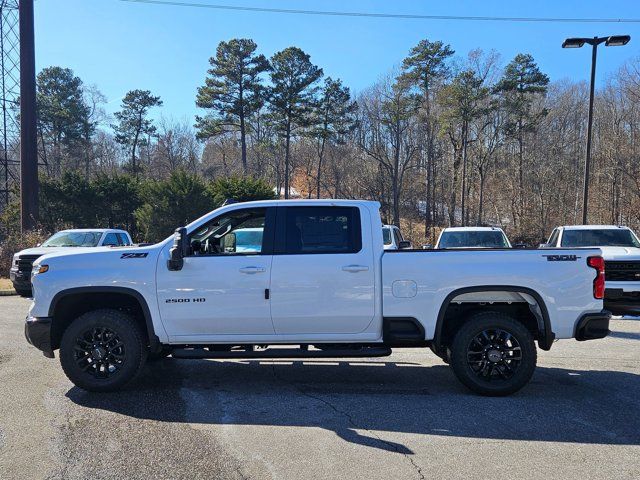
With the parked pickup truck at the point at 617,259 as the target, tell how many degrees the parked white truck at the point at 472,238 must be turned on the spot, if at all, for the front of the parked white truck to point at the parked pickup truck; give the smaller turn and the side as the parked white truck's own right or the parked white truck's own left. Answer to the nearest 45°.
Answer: approximately 45° to the parked white truck's own left

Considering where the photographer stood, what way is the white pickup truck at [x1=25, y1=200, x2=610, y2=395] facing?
facing to the left of the viewer

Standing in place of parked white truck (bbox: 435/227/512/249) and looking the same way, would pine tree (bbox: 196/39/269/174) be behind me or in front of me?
behind

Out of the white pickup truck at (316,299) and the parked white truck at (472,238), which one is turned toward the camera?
the parked white truck

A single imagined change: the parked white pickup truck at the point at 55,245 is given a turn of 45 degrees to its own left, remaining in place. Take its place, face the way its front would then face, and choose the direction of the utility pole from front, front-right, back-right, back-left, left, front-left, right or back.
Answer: back

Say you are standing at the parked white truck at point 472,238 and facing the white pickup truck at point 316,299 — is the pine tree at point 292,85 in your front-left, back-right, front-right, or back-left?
back-right

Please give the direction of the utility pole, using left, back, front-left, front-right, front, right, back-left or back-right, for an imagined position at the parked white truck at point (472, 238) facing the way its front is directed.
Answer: right

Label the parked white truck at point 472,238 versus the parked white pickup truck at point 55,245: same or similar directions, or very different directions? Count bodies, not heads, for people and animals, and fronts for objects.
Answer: same or similar directions

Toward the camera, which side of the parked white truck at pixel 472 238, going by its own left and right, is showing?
front

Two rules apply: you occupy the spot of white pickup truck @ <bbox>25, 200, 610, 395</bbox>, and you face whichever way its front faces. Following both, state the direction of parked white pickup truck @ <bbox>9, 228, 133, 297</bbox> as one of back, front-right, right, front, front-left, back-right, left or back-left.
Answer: front-right

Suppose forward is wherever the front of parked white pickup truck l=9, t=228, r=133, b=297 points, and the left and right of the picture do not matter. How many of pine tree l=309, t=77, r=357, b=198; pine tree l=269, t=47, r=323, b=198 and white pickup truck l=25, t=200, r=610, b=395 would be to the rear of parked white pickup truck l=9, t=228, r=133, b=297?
2

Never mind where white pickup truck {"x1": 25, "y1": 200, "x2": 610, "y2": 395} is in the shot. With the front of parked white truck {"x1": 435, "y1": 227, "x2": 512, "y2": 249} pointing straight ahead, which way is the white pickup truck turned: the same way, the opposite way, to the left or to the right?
to the right

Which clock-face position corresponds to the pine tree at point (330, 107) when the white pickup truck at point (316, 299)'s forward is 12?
The pine tree is roughly at 3 o'clock from the white pickup truck.

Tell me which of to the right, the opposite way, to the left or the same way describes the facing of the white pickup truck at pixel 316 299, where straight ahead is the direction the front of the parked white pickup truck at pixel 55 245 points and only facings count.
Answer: to the right

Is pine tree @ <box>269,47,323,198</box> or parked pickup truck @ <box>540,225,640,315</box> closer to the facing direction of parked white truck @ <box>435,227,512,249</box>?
the parked pickup truck

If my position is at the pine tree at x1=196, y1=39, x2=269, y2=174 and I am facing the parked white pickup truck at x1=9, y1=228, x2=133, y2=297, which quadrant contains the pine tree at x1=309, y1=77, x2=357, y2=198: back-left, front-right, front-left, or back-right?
back-left

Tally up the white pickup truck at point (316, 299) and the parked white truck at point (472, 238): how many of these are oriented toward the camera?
1

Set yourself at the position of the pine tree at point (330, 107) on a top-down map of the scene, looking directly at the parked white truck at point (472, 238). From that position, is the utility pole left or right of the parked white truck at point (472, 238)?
right
